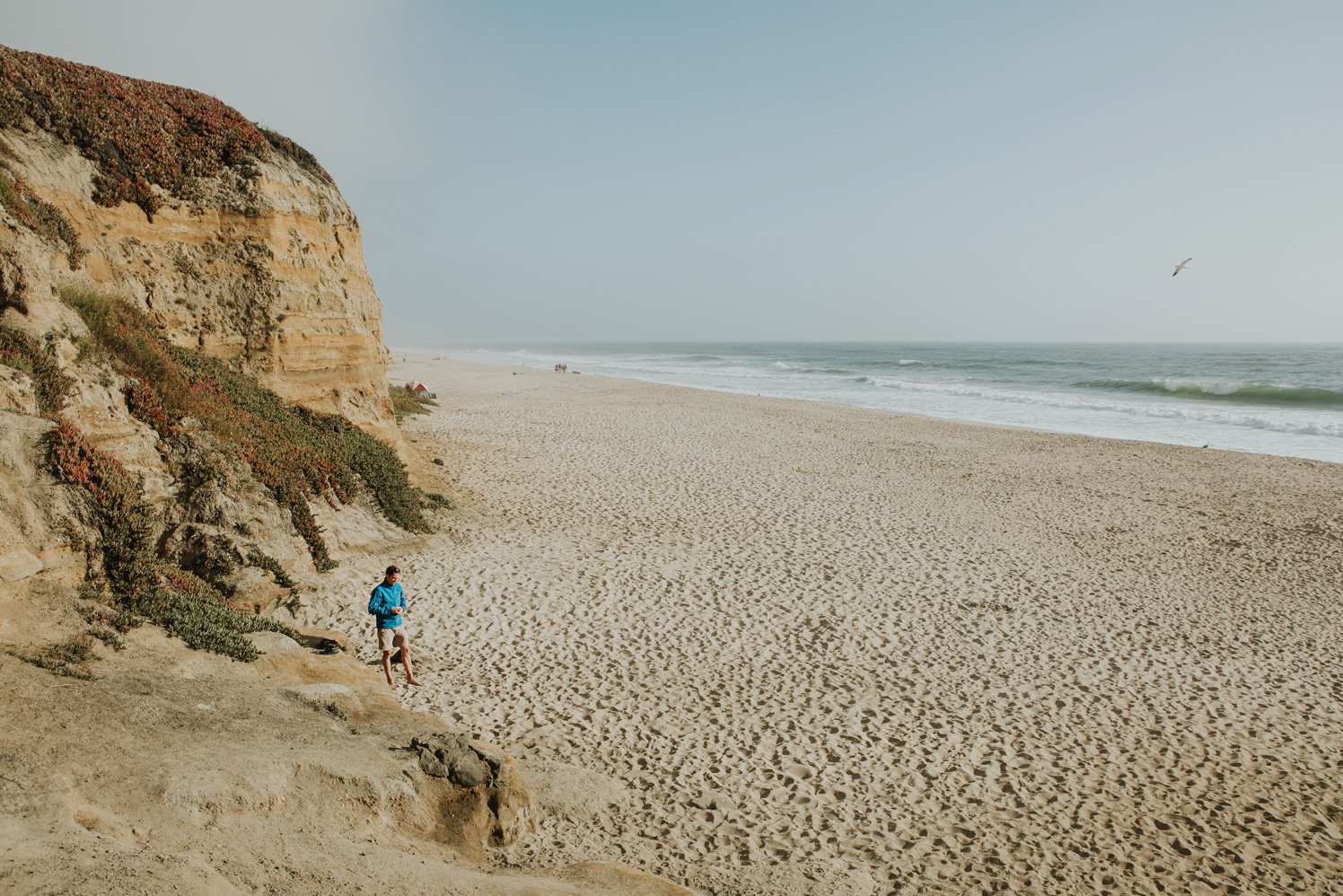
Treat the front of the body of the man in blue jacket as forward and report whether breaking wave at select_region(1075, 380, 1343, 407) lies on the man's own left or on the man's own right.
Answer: on the man's own left

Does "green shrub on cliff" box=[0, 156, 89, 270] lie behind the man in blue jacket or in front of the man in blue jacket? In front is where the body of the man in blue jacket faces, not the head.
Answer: behind

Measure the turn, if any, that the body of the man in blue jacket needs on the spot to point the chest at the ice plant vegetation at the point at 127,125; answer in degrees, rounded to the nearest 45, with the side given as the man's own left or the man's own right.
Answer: approximately 180°

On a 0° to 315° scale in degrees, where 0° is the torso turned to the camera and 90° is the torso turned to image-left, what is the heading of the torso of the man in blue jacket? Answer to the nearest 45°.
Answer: approximately 315°

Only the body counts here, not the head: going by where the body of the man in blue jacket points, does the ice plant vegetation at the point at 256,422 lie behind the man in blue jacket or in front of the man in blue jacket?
behind

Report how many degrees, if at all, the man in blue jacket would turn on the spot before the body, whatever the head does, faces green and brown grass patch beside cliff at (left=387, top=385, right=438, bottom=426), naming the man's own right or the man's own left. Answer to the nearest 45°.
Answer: approximately 135° to the man's own left
